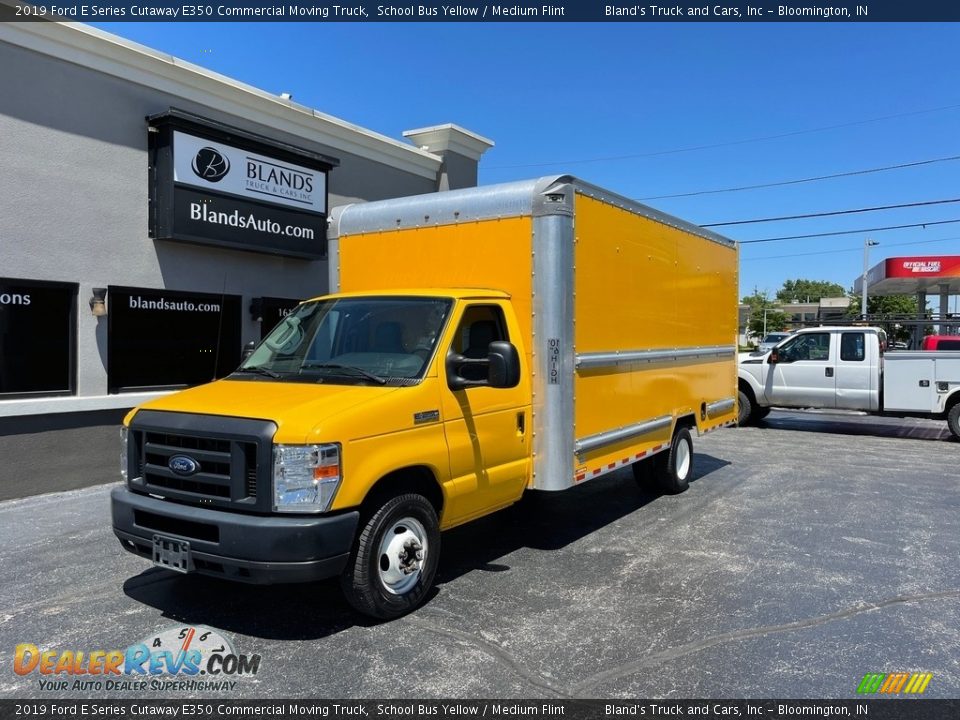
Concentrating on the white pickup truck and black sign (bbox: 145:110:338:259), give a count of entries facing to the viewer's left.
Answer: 1

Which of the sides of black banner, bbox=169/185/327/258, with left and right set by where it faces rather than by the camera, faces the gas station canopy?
left

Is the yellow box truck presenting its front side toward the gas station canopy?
no

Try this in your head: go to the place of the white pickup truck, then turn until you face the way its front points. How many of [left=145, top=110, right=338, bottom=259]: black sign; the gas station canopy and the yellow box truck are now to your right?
1

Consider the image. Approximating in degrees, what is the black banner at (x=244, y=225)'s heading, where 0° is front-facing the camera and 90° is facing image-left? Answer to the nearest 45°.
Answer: approximately 315°

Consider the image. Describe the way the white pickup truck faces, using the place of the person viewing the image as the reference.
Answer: facing to the left of the viewer

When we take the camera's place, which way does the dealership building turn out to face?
facing the viewer and to the right of the viewer

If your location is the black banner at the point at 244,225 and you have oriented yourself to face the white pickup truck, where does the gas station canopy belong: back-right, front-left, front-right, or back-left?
front-left

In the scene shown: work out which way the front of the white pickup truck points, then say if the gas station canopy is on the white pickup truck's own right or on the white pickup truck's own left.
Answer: on the white pickup truck's own right

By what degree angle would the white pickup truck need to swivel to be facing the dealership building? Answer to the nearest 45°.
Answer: approximately 45° to its left

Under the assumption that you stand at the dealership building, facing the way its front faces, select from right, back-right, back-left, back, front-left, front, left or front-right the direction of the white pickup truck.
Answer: front-left

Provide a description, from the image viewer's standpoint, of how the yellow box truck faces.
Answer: facing the viewer and to the left of the viewer

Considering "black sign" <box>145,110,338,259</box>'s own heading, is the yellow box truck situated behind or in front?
in front

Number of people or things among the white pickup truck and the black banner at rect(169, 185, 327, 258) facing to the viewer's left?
1

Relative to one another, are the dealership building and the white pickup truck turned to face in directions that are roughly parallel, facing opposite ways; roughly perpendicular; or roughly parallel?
roughly parallel, facing opposite ways

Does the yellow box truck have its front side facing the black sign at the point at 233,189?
no

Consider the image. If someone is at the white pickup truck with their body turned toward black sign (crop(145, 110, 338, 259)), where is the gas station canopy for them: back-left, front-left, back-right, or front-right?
back-right

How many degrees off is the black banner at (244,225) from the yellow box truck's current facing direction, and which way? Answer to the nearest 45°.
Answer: approximately 90° to its right

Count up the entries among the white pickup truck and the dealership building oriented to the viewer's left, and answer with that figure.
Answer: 1

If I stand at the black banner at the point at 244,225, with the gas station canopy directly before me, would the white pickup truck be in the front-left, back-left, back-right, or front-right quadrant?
front-right
